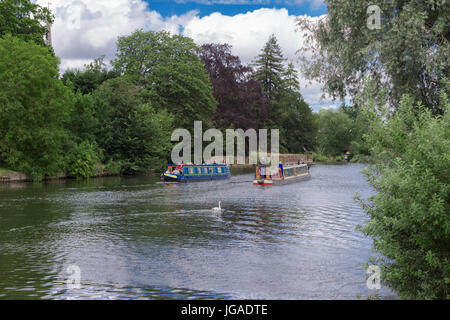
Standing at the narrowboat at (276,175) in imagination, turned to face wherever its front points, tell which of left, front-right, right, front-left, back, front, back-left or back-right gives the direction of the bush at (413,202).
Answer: front-left

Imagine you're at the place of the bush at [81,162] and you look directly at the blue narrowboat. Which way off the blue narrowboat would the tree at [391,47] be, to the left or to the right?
right

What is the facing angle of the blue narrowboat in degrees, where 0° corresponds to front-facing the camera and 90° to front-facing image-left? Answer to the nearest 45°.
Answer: approximately 45°

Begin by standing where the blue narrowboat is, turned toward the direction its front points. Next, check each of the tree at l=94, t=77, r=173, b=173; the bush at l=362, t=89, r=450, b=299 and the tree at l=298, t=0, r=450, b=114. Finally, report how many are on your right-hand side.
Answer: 1
